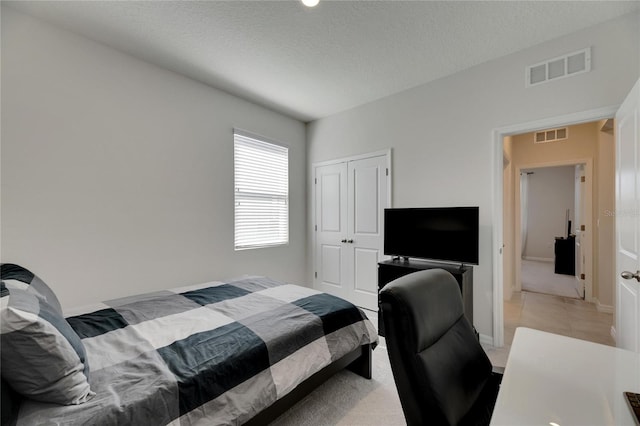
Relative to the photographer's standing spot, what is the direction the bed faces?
facing away from the viewer and to the right of the viewer

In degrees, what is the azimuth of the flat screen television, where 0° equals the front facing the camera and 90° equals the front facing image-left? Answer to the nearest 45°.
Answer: approximately 45°

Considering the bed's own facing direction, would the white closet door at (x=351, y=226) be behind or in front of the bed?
in front

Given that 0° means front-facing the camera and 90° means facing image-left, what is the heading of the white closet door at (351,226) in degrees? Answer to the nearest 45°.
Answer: approximately 45°

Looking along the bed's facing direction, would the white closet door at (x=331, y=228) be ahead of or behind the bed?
ahead

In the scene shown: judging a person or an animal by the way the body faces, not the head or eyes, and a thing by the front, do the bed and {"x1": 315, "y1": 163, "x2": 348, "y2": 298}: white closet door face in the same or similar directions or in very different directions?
very different directions

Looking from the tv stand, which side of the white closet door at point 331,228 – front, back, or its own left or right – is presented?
left

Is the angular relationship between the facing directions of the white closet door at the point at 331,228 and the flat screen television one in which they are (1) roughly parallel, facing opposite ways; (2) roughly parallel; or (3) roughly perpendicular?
roughly parallel

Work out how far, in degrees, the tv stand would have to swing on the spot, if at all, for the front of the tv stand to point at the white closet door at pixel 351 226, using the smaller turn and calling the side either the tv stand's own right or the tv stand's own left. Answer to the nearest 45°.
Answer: approximately 90° to the tv stand's own right

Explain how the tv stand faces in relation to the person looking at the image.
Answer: facing the viewer and to the left of the viewer

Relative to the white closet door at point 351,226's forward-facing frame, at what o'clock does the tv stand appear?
The tv stand is roughly at 9 o'clock from the white closet door.

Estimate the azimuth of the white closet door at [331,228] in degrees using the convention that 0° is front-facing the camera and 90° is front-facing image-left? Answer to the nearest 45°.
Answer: approximately 45°

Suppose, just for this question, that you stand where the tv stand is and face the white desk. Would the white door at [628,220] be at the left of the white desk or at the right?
left

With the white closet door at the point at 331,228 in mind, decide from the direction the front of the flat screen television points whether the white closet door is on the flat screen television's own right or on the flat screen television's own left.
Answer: on the flat screen television's own right
